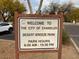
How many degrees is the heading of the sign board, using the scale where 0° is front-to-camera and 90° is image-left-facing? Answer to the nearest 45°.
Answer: approximately 0°
